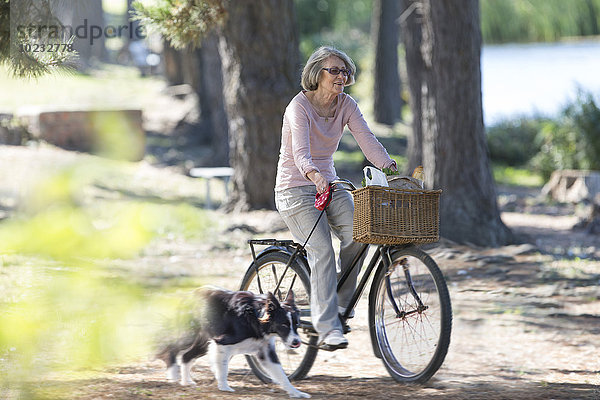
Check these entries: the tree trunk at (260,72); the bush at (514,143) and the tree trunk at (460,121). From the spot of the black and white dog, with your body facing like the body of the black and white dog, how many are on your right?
0

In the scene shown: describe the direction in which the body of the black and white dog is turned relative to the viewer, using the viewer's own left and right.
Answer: facing the viewer and to the right of the viewer

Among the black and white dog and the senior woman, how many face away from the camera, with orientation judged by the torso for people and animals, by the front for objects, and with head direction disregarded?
0

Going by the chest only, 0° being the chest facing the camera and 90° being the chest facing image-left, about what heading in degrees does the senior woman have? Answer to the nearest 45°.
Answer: approximately 315°

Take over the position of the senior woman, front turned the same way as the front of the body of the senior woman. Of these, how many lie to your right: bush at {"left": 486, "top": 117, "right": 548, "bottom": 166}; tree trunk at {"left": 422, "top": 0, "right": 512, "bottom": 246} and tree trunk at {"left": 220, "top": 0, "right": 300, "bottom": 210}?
0

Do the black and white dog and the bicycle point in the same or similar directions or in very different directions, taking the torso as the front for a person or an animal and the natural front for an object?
same or similar directions

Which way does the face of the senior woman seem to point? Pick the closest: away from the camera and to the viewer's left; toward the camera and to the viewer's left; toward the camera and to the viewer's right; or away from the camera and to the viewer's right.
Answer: toward the camera and to the viewer's right

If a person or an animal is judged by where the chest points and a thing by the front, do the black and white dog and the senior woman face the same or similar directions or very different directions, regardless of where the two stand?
same or similar directions

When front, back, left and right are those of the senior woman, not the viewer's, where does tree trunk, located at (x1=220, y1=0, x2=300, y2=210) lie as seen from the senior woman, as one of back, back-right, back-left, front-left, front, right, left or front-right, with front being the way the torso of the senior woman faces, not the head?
back-left

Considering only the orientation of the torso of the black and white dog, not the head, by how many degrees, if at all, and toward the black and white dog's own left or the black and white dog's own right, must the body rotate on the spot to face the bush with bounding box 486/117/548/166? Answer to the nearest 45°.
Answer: approximately 90° to the black and white dog's own left

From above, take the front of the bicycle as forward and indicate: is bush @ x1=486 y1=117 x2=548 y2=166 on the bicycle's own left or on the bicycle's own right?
on the bicycle's own left
